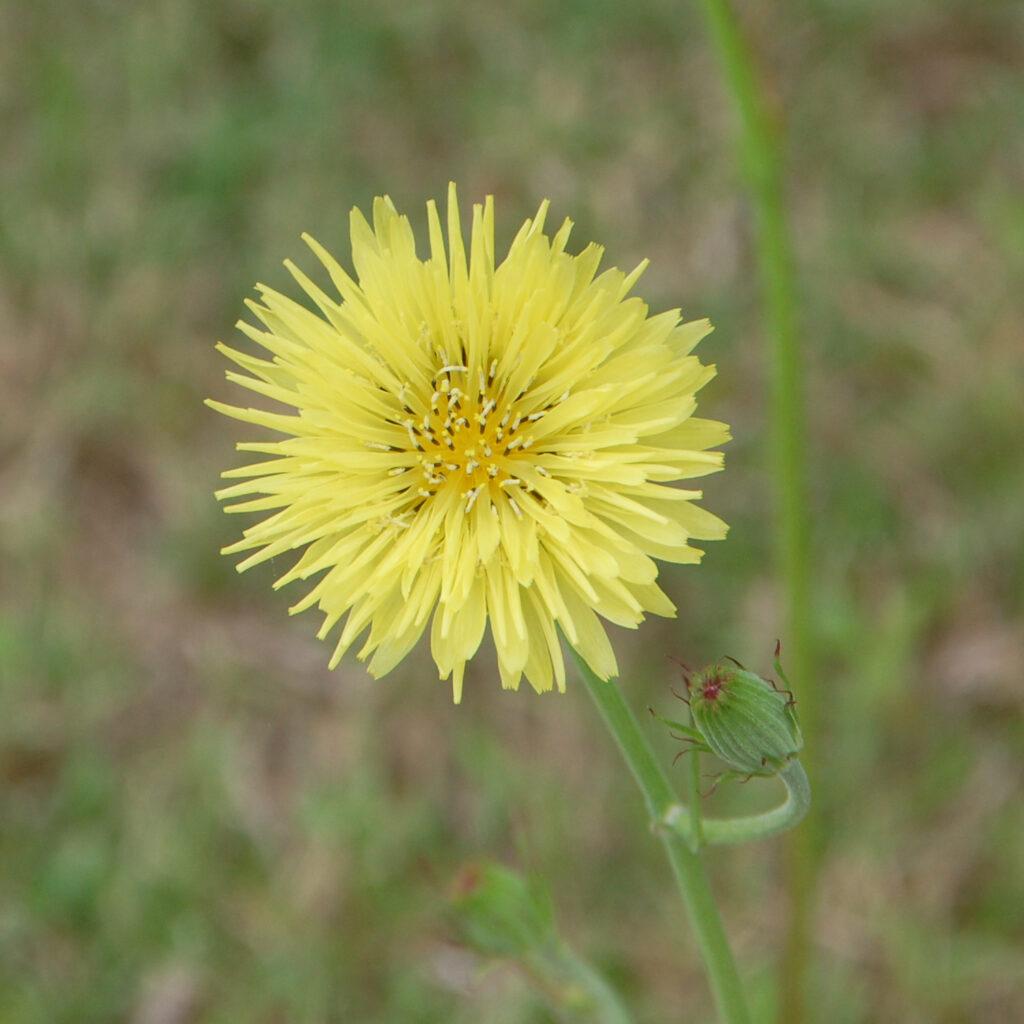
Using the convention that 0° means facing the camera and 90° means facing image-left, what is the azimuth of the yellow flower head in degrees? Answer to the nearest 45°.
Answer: approximately 0°

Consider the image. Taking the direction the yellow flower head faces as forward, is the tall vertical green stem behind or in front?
behind

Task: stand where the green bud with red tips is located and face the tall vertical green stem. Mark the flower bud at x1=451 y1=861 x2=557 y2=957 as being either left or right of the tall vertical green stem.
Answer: left
